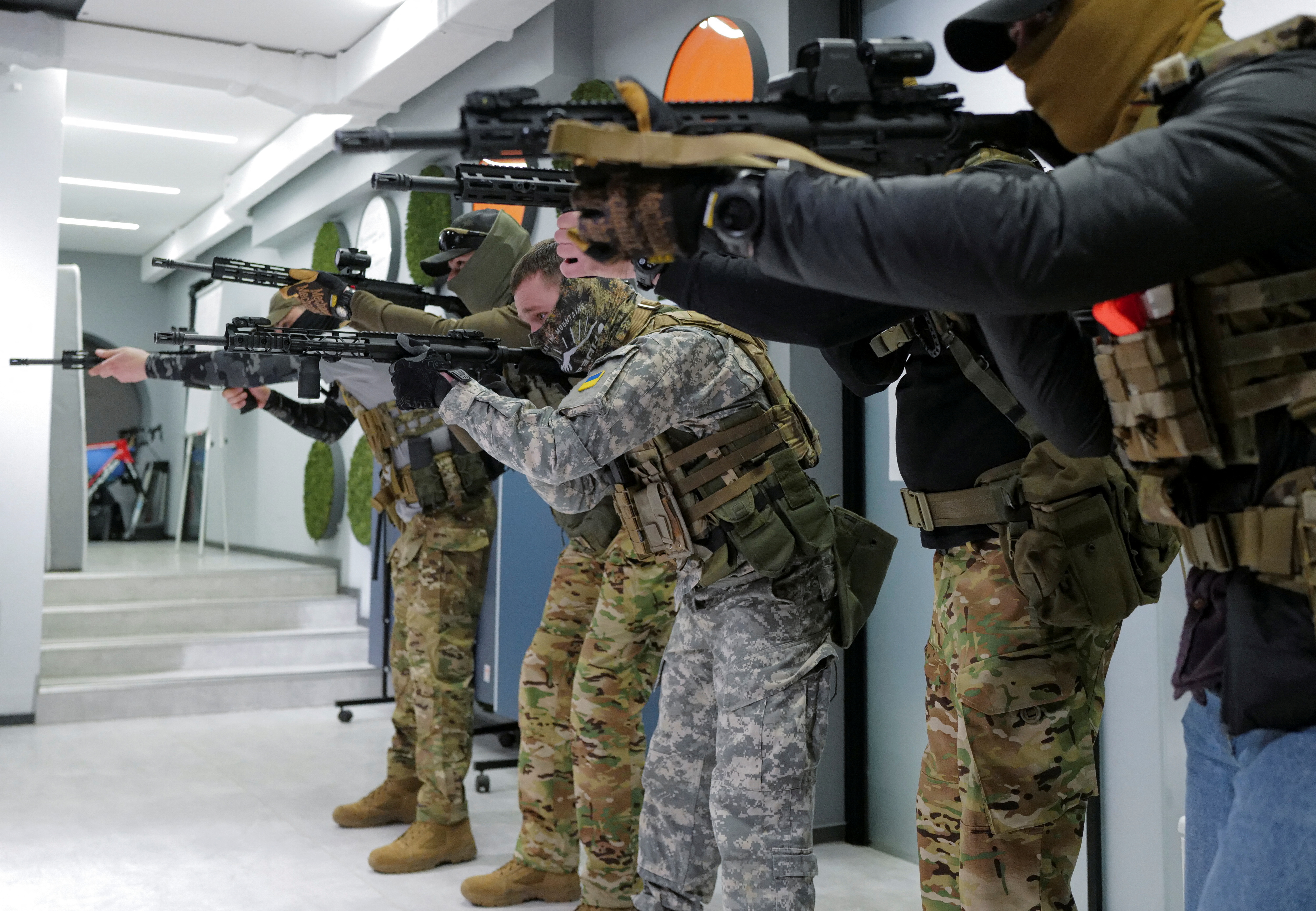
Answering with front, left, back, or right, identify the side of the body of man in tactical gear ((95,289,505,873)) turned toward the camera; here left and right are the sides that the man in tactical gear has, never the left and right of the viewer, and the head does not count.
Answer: left

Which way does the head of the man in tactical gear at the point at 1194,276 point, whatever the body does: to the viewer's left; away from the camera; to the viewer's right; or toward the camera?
to the viewer's left

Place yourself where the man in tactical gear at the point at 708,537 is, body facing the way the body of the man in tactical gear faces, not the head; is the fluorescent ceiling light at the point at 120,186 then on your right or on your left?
on your right

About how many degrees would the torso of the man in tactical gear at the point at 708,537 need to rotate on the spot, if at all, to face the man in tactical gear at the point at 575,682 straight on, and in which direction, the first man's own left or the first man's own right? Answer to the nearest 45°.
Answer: approximately 90° to the first man's own right

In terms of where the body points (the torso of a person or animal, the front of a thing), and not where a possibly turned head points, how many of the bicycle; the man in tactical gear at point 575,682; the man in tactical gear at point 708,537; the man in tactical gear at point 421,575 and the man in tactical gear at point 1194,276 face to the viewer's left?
4

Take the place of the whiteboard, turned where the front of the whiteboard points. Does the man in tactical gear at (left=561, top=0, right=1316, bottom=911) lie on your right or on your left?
on your left

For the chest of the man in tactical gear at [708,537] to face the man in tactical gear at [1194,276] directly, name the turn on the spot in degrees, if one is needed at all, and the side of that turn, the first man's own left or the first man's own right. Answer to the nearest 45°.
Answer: approximately 90° to the first man's own left

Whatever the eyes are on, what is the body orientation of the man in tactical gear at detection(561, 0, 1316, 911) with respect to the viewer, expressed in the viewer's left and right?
facing to the left of the viewer

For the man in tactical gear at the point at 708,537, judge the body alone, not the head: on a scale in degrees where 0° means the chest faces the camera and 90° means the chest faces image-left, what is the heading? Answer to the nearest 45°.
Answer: approximately 90°

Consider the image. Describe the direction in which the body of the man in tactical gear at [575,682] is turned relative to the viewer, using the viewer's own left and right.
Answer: facing to the left of the viewer

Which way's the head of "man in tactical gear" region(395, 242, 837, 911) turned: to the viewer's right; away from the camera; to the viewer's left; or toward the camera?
to the viewer's left
